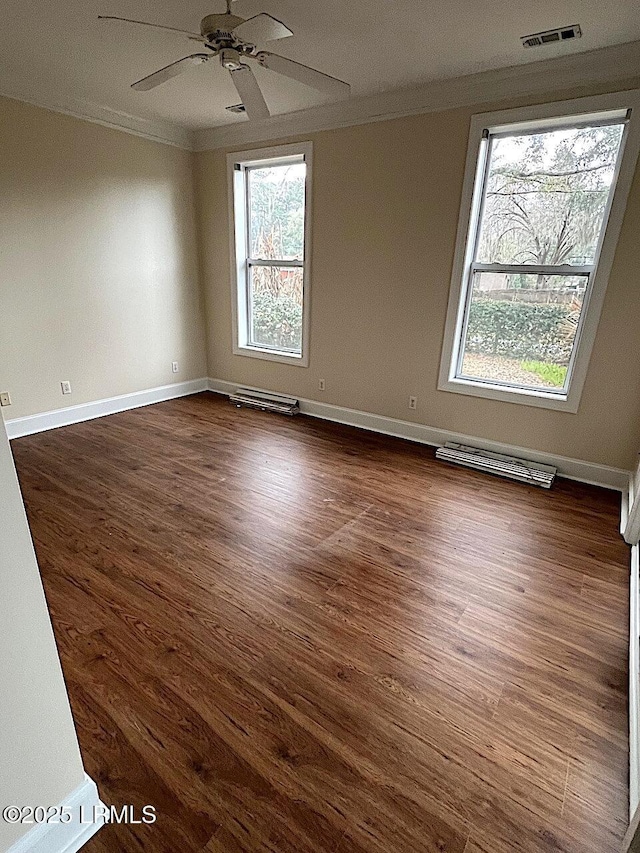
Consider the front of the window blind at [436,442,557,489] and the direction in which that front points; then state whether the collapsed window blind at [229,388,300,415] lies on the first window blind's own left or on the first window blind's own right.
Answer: on the first window blind's own right
